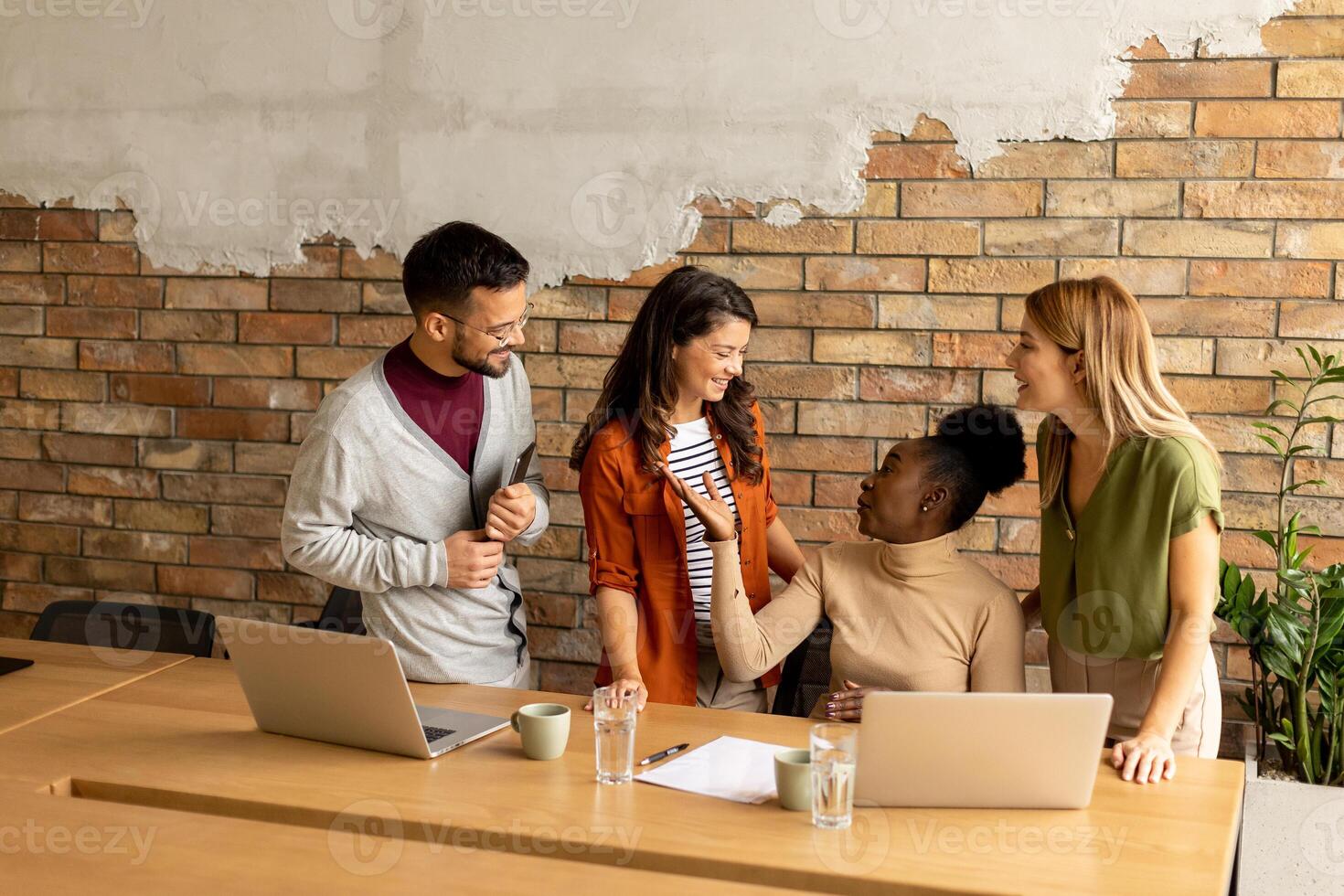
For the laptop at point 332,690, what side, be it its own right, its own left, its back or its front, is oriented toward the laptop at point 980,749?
right

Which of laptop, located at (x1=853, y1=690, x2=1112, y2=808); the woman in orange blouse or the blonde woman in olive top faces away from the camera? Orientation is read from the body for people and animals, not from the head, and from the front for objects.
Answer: the laptop

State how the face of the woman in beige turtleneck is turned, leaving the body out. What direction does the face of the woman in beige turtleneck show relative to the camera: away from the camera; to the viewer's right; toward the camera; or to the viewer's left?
to the viewer's left

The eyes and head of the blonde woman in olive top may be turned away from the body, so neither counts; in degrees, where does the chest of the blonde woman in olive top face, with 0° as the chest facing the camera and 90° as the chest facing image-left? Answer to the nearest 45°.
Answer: approximately 45°

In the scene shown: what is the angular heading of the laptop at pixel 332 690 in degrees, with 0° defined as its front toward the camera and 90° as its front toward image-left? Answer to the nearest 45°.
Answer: approximately 225°

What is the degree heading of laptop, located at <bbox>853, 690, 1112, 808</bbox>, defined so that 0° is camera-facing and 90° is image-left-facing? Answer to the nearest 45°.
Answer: approximately 180°

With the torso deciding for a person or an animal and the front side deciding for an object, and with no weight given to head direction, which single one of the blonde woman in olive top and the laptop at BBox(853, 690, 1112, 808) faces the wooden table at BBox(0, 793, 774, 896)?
the blonde woman in olive top
